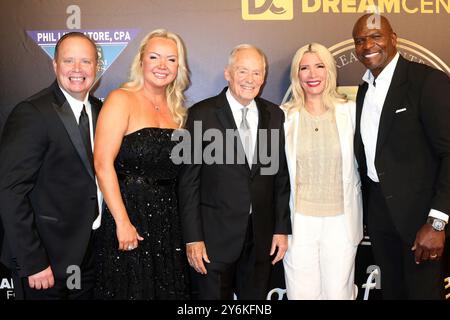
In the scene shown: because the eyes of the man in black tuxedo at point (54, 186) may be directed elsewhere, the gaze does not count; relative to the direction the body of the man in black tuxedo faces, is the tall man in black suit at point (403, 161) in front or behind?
in front

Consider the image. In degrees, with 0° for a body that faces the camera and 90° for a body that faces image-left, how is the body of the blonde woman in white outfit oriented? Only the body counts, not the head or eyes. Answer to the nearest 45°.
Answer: approximately 0°

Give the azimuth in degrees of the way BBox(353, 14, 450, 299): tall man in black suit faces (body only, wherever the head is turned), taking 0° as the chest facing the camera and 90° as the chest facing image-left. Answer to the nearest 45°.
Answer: approximately 45°

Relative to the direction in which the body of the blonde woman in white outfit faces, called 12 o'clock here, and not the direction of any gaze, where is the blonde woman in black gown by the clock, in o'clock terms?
The blonde woman in black gown is roughly at 2 o'clock from the blonde woman in white outfit.
